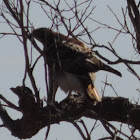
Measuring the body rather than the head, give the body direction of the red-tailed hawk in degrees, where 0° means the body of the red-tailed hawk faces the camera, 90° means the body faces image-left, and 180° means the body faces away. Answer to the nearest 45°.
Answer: approximately 90°
